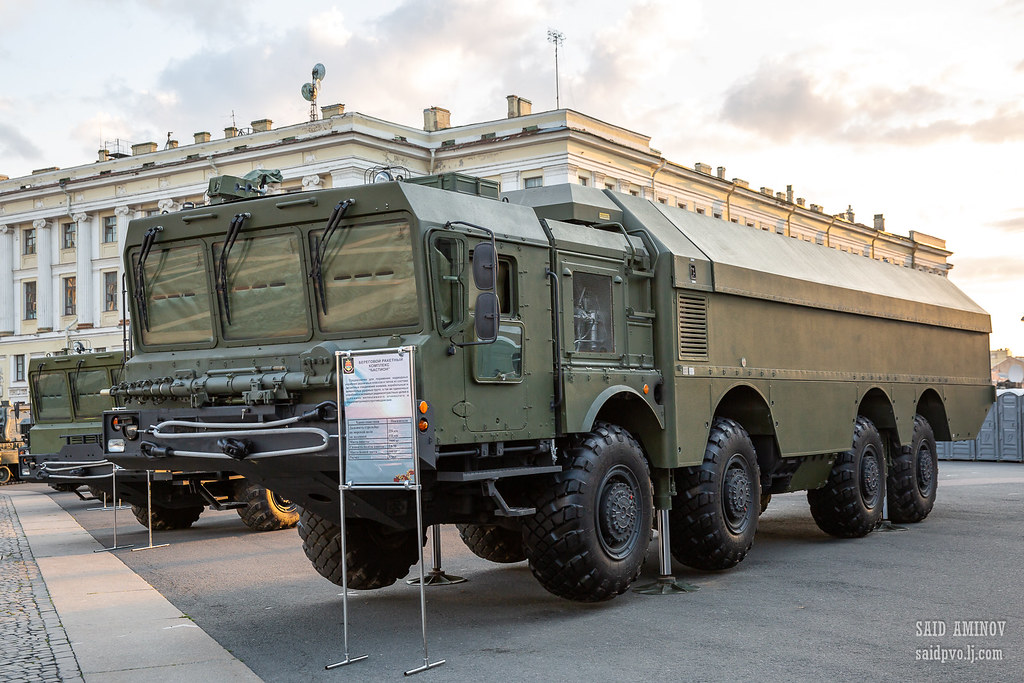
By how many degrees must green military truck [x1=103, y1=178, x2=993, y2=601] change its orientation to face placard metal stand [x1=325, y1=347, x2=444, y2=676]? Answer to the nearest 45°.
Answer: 0° — it already faces it

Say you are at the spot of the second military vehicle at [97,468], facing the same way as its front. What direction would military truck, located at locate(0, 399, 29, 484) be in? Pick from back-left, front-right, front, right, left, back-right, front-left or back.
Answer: back-right

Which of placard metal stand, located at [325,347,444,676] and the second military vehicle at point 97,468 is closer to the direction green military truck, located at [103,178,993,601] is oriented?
the placard metal stand

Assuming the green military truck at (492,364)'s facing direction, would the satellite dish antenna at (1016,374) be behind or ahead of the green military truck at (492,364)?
behind

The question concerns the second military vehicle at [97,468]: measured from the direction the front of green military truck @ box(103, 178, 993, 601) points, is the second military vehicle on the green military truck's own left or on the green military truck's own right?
on the green military truck's own right

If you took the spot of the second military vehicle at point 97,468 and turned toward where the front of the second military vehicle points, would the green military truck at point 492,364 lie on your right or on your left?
on your left

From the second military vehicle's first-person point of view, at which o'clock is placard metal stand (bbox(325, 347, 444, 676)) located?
The placard metal stand is roughly at 10 o'clock from the second military vehicle.

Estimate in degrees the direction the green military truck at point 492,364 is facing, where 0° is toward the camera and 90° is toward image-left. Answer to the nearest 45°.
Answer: approximately 45°

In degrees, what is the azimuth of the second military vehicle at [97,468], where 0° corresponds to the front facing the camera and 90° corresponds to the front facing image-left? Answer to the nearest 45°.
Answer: approximately 45°
